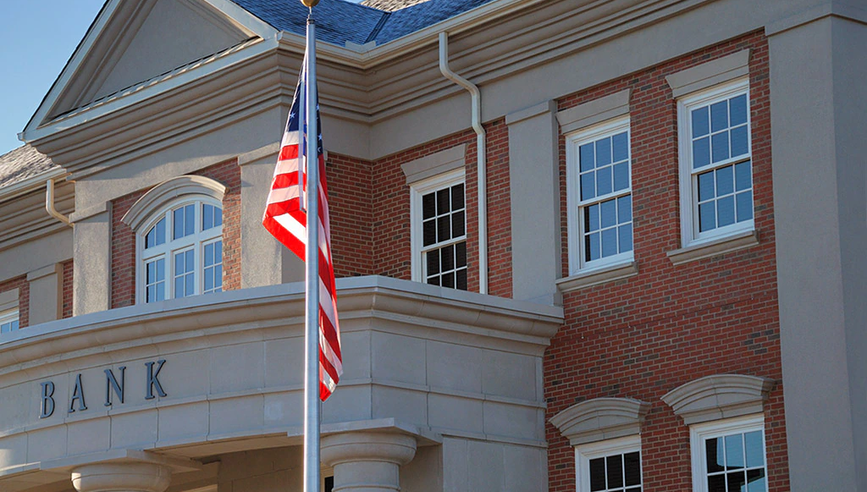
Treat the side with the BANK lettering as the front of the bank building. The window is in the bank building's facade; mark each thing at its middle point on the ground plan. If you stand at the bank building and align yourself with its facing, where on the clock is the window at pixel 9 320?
The window is roughly at 3 o'clock from the bank building.

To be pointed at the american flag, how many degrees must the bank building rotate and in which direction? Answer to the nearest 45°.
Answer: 0° — it already faces it

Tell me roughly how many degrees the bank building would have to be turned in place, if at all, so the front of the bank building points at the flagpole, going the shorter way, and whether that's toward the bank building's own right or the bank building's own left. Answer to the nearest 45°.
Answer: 0° — it already faces it

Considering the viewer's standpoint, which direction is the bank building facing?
facing the viewer and to the left of the viewer
